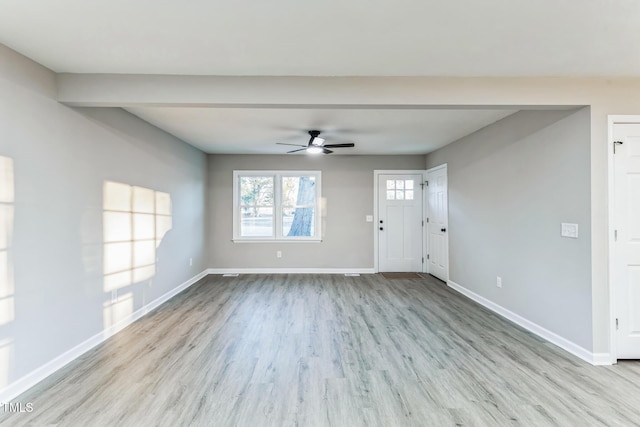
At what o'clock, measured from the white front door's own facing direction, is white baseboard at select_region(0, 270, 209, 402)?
The white baseboard is roughly at 1 o'clock from the white front door.

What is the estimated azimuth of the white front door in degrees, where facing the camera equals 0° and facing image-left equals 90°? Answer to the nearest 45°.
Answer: approximately 0°

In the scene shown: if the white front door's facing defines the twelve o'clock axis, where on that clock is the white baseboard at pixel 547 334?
The white baseboard is roughly at 11 o'clock from the white front door.

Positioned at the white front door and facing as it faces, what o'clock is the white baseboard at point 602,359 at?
The white baseboard is roughly at 11 o'clock from the white front door.

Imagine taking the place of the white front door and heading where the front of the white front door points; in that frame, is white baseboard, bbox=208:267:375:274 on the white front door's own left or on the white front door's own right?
on the white front door's own right

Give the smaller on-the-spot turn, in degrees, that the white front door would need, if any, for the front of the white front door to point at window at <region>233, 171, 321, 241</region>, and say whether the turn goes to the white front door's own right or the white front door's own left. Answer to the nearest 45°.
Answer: approximately 90° to the white front door's own right

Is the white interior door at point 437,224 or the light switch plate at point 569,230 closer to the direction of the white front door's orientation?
the light switch plate
